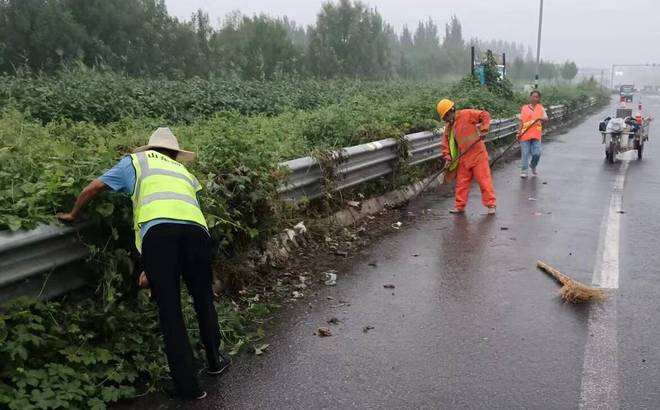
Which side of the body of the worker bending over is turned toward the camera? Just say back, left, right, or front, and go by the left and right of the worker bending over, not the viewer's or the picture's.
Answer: back

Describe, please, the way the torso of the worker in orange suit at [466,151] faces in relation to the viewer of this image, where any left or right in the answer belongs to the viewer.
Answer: facing the viewer and to the left of the viewer

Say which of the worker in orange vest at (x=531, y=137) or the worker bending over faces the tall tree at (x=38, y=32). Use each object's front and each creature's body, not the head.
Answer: the worker bending over

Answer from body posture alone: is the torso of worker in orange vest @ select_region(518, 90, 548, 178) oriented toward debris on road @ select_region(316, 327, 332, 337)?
yes

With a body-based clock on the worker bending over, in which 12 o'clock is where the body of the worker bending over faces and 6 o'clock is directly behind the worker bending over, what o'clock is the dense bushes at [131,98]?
The dense bushes is roughly at 12 o'clock from the worker bending over.

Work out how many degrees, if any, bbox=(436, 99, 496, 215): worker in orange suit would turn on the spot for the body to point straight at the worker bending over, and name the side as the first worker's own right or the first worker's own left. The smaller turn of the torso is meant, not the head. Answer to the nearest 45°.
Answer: approximately 45° to the first worker's own left

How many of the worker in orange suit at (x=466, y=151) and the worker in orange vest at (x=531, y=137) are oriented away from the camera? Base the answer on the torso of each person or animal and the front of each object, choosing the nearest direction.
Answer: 0

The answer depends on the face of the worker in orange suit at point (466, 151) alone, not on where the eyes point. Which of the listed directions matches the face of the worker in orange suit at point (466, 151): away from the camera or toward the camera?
toward the camera

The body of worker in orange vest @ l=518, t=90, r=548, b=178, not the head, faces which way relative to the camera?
toward the camera

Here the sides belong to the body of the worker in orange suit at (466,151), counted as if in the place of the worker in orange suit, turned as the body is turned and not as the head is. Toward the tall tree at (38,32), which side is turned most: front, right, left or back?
right

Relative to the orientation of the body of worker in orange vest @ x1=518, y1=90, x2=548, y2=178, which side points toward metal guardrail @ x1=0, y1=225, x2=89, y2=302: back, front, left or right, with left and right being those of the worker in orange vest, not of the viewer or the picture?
front

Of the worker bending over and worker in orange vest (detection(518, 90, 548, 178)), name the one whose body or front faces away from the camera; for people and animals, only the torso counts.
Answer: the worker bending over

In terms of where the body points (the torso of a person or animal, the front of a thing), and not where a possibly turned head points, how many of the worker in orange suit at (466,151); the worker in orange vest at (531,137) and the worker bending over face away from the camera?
1

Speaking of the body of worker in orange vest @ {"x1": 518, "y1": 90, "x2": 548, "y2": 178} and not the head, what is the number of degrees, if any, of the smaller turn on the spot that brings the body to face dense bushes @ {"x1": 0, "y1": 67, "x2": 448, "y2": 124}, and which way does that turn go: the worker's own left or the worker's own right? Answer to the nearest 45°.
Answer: approximately 90° to the worker's own right

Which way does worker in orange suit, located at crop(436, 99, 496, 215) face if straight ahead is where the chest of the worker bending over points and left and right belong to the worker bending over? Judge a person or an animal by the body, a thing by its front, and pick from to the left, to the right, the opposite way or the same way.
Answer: to the left

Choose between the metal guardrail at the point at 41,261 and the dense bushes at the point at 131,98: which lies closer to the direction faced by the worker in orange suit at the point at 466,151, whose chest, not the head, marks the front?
the metal guardrail
